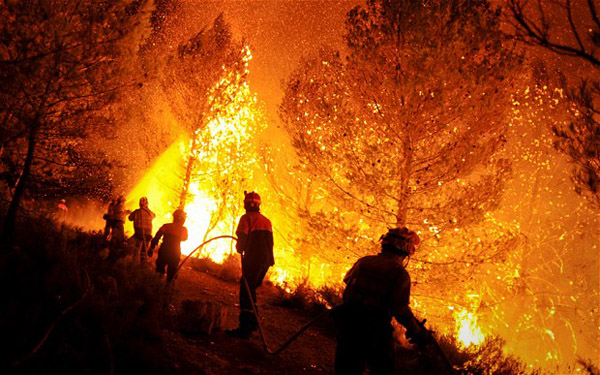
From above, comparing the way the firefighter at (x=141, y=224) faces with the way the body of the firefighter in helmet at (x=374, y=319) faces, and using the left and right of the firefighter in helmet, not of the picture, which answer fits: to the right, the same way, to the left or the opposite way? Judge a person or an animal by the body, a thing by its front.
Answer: to the left

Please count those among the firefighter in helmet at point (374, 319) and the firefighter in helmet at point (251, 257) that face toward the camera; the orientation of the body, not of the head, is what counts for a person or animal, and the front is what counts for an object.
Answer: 0

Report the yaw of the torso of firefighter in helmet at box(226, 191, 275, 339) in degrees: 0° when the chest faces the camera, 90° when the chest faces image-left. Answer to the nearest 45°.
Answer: approximately 135°

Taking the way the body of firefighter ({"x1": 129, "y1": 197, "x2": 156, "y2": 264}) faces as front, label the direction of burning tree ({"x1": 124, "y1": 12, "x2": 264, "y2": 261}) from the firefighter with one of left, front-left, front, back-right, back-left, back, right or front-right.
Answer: front

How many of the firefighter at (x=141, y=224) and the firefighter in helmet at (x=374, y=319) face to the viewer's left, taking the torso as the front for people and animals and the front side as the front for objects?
0

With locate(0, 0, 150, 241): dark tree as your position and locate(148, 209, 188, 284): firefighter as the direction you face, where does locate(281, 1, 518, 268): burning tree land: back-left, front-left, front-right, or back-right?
front-left

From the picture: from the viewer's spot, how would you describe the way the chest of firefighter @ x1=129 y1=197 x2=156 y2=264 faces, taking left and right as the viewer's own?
facing away from the viewer

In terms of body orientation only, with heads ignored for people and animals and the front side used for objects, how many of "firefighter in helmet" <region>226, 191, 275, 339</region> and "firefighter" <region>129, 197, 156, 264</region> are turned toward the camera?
0
